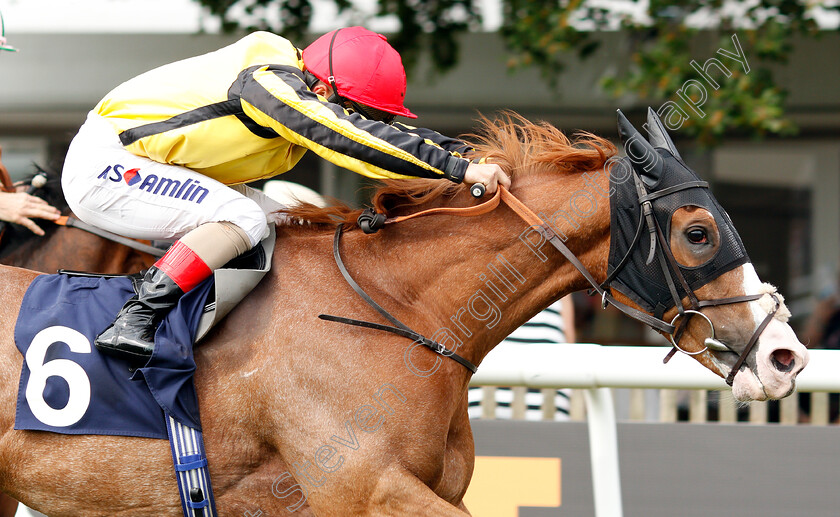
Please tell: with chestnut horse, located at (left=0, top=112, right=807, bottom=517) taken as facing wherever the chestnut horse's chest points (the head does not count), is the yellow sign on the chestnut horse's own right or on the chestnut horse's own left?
on the chestnut horse's own left

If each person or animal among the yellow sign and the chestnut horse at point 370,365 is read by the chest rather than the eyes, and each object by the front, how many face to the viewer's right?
1

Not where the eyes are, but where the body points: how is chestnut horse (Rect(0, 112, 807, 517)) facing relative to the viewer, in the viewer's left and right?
facing to the right of the viewer

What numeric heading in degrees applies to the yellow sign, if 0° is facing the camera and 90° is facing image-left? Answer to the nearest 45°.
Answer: approximately 0°

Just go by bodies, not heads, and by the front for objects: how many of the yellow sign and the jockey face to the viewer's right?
1

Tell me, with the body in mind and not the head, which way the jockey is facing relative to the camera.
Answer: to the viewer's right

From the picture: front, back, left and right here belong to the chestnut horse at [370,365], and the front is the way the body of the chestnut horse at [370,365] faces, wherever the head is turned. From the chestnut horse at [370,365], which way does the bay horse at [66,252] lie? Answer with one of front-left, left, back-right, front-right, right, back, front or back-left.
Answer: back-left

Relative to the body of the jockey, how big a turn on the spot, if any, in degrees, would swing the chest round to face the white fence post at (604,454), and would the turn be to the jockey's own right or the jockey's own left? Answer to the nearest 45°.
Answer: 0° — they already face it

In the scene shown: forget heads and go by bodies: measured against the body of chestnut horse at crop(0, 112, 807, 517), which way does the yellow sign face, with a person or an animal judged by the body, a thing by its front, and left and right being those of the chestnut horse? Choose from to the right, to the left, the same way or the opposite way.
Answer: to the right

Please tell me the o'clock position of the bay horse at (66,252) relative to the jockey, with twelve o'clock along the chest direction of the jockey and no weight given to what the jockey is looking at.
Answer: The bay horse is roughly at 8 o'clock from the jockey.

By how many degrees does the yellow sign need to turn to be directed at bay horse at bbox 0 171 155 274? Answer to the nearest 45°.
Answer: approximately 90° to its right
